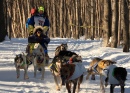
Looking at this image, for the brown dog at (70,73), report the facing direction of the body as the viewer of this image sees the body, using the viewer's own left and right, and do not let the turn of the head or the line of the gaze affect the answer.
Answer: facing the viewer and to the left of the viewer

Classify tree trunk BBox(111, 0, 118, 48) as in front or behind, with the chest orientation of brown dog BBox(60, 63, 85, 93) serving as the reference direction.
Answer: behind

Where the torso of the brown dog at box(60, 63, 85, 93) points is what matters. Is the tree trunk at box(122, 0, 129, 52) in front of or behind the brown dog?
behind
